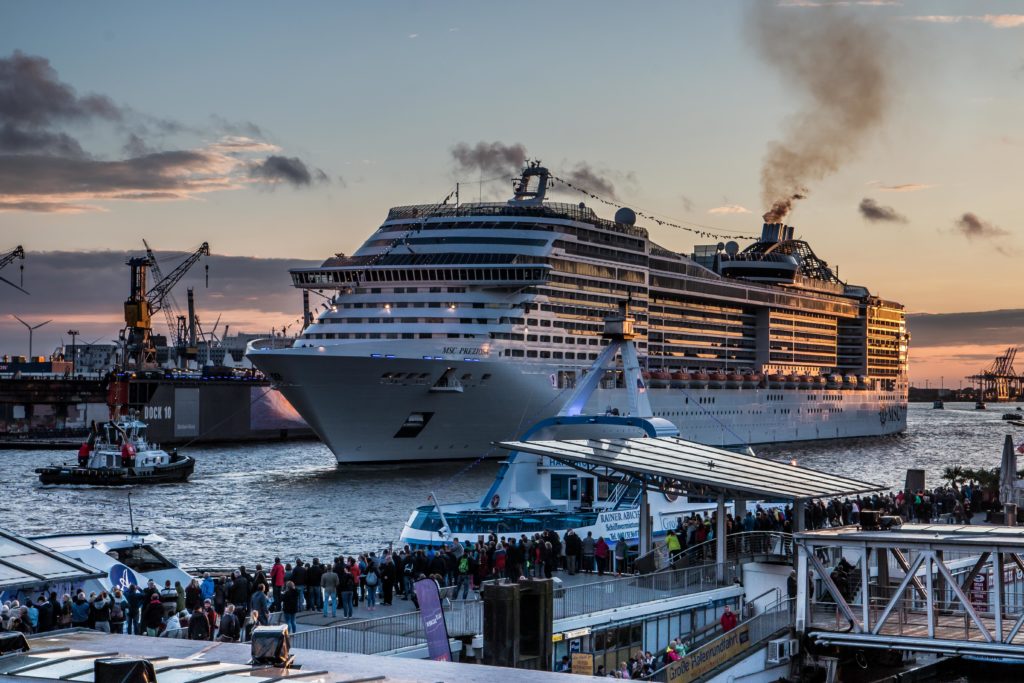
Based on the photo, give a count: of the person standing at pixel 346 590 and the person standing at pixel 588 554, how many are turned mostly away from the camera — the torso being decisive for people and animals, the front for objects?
2

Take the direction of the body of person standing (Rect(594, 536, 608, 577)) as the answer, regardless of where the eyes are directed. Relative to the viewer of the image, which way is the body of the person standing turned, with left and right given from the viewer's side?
facing away from the viewer

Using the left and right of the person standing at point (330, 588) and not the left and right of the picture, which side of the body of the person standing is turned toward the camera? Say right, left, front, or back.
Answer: back

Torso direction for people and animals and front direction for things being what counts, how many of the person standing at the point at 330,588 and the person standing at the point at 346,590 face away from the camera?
2

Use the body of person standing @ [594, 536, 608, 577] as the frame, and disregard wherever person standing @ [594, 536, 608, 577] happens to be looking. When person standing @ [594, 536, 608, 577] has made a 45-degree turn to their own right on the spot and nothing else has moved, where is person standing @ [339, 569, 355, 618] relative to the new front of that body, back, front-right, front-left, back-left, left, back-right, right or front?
back

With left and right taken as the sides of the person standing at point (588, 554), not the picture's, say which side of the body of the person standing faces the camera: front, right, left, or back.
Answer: back

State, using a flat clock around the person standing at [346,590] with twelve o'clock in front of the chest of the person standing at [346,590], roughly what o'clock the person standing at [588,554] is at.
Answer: the person standing at [588,554] is roughly at 2 o'clock from the person standing at [346,590].

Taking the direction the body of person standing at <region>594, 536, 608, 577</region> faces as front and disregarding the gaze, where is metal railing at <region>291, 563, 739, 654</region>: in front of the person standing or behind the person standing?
behind

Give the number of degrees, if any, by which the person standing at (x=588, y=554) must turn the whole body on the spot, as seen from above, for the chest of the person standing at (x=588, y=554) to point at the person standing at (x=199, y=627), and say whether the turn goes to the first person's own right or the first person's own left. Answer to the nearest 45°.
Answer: approximately 135° to the first person's own left

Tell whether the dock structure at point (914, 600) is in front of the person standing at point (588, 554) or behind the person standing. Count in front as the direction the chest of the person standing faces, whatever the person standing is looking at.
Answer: behind

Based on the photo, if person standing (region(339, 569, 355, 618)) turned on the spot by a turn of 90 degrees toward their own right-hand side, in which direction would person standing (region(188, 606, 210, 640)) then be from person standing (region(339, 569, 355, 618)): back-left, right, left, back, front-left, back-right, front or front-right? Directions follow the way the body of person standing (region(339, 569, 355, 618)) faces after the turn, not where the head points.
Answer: back-right

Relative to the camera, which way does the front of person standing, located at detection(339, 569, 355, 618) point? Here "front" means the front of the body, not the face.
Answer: away from the camera

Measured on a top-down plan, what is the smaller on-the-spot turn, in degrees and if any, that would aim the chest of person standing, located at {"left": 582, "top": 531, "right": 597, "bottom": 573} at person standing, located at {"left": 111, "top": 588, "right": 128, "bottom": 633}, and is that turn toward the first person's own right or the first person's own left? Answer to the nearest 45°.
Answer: approximately 135° to the first person's own left

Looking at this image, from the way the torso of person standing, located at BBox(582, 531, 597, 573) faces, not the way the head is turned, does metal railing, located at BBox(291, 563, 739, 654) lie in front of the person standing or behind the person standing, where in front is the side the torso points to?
behind

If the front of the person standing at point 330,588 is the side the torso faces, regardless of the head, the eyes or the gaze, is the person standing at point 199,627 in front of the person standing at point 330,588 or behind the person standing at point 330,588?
behind

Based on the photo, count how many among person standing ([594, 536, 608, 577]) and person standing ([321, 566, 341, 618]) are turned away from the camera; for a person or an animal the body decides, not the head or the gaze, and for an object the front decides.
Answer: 2
